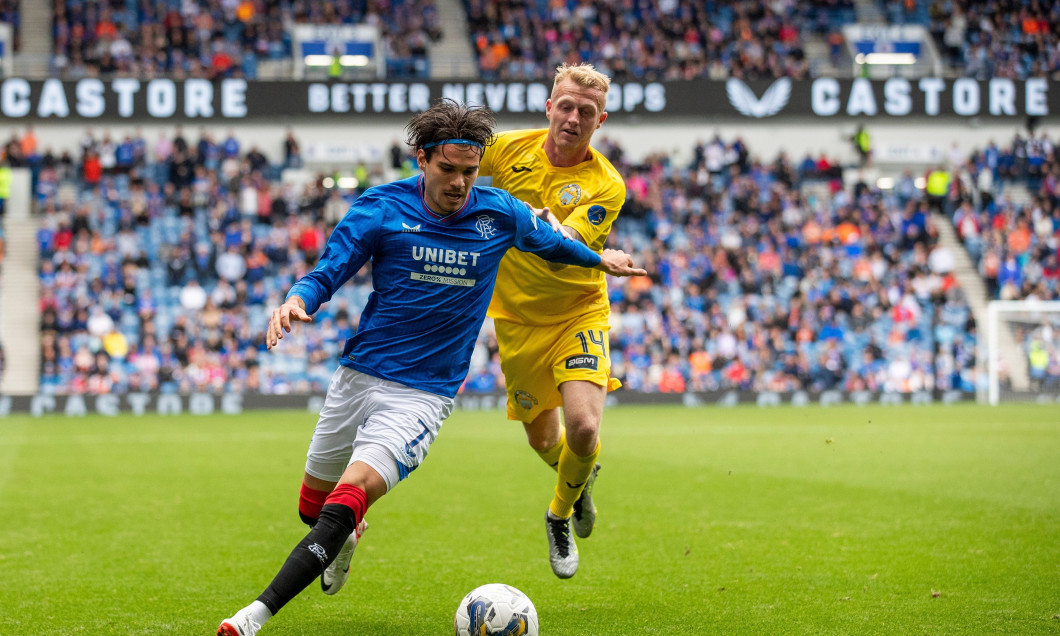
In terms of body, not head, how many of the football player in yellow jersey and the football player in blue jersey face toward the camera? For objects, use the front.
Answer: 2

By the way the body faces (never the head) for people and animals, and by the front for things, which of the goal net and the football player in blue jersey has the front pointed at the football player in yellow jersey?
the goal net

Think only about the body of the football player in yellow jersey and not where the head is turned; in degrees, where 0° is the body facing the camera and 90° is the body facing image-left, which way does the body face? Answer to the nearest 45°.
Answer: approximately 0°

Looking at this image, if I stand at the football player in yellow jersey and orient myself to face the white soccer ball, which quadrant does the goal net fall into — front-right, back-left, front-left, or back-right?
back-left

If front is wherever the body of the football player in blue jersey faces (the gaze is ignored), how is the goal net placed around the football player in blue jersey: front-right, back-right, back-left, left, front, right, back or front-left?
back-left

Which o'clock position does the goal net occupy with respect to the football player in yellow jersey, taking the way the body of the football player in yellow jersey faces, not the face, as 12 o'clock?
The goal net is roughly at 7 o'clock from the football player in yellow jersey.

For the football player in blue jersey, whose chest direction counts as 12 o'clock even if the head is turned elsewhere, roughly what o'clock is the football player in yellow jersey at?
The football player in yellow jersey is roughly at 7 o'clock from the football player in blue jersey.
